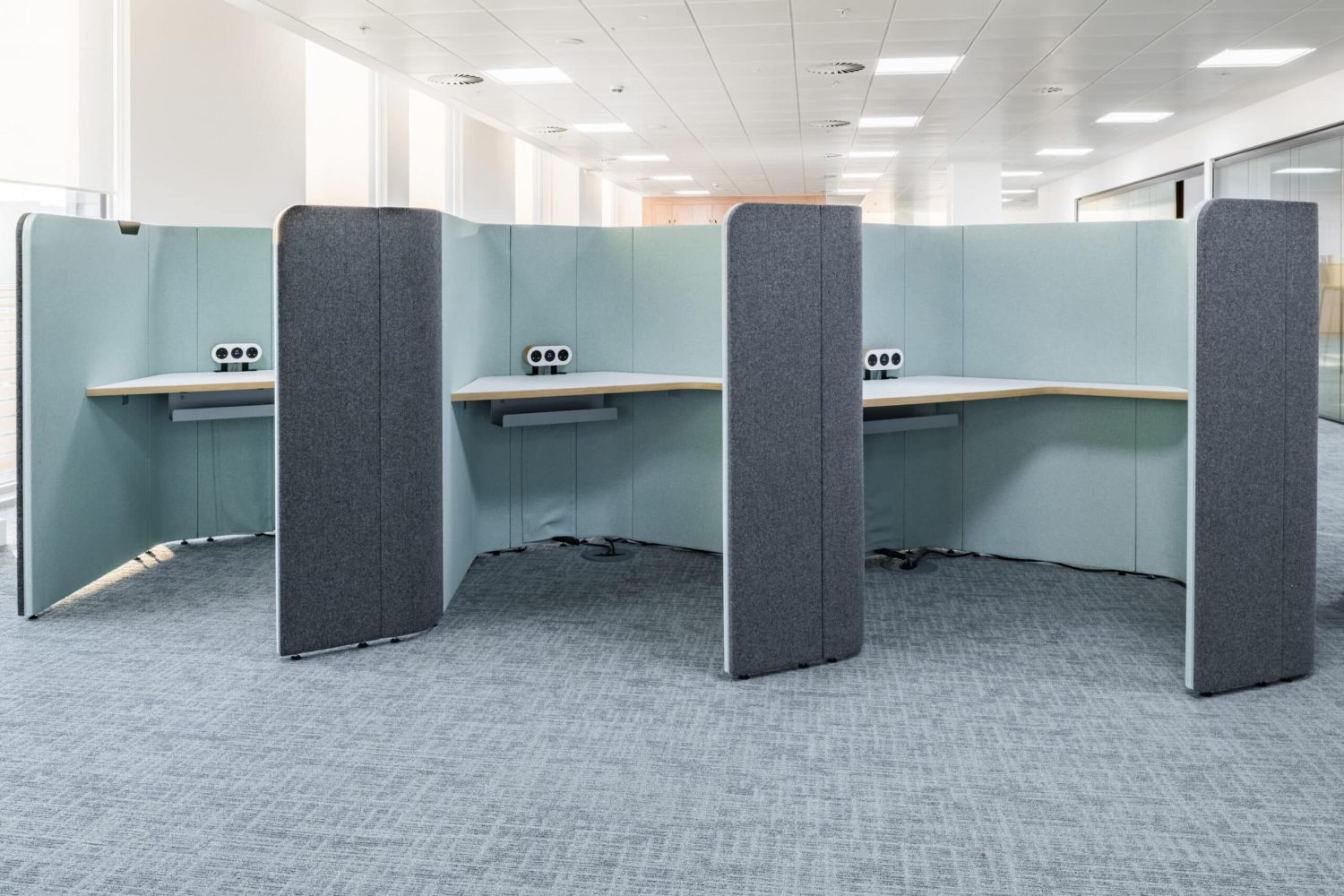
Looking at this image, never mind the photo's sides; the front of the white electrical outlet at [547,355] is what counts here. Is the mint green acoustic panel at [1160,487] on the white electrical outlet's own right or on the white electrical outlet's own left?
on the white electrical outlet's own left

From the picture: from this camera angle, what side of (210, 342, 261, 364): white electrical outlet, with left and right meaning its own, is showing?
front

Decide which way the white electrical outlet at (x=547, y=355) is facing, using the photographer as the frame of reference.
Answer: facing the viewer

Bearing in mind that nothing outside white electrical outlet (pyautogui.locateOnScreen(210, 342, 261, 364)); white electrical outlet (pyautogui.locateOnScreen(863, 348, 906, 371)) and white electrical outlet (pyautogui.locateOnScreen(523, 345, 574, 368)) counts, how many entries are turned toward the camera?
3

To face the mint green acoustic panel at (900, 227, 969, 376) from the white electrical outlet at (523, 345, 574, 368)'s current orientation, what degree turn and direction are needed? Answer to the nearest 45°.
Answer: approximately 90° to its left

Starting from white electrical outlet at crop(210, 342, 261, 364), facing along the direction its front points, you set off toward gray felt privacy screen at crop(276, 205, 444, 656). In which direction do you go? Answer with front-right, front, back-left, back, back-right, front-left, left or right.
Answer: front

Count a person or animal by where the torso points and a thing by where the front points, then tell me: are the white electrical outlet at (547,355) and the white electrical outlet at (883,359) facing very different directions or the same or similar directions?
same or similar directions

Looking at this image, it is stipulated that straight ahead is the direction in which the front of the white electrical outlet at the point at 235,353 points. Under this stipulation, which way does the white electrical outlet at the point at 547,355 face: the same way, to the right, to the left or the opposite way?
the same way
